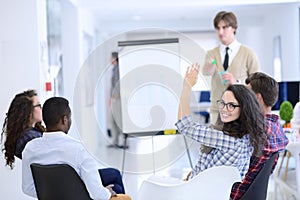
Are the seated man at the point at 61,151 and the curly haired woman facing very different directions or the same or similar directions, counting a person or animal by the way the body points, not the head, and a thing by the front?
same or similar directions

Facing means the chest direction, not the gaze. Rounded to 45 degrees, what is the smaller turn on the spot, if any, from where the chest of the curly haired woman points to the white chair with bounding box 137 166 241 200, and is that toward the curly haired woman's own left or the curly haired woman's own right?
approximately 90° to the curly haired woman's own right

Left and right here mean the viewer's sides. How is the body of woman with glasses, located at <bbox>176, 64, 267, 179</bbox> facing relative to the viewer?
facing to the left of the viewer

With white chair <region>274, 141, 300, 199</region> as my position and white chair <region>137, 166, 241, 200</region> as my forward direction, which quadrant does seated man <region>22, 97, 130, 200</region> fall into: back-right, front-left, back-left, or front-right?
front-right

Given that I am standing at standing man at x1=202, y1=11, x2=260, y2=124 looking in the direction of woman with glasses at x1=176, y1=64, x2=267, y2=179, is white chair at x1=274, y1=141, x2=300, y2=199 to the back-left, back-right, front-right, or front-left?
front-left

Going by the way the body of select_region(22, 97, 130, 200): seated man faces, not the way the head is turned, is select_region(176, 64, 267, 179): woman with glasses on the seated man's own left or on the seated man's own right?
on the seated man's own right

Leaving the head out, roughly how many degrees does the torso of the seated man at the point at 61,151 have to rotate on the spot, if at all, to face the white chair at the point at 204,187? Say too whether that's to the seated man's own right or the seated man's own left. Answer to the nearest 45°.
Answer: approximately 45° to the seated man's own right

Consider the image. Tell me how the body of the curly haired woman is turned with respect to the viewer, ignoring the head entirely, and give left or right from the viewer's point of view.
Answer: facing away from the viewer and to the right of the viewer

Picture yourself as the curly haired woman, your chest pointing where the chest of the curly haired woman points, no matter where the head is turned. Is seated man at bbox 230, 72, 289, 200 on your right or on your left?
on your right

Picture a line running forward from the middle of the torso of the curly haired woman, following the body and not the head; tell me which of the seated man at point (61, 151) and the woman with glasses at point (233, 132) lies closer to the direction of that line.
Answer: the woman with glasses

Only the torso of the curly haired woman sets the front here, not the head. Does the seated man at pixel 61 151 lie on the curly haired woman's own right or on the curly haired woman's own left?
on the curly haired woman's own right

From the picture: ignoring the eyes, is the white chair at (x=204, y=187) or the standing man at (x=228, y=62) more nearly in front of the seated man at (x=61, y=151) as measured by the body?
the standing man

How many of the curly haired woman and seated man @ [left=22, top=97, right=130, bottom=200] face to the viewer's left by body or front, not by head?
0

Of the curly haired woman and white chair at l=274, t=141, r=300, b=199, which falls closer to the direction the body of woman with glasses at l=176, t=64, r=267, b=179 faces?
the curly haired woman
